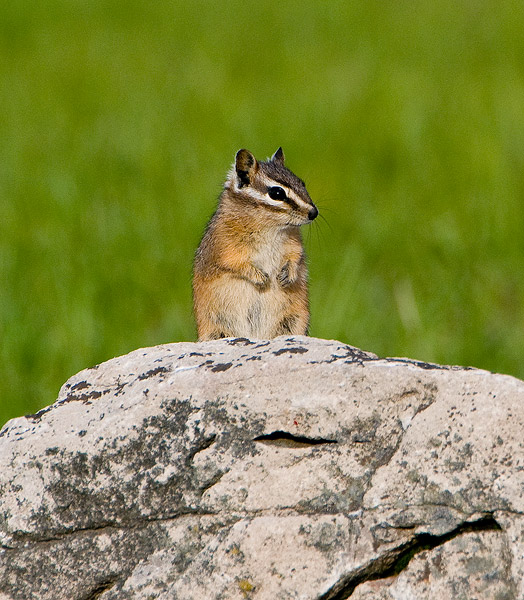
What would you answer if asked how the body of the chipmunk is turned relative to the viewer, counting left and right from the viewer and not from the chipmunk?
facing the viewer and to the right of the viewer
